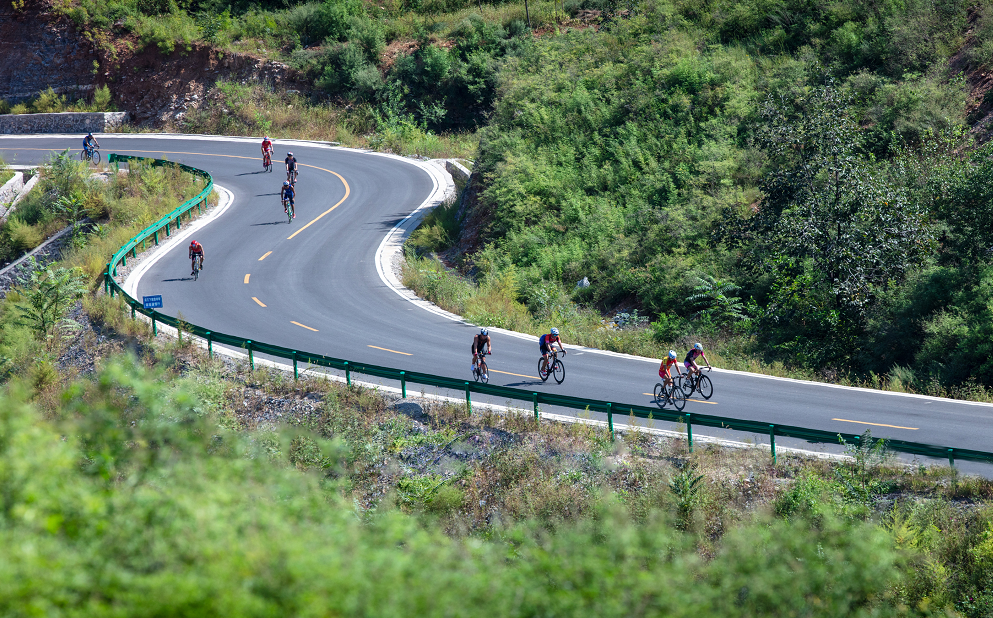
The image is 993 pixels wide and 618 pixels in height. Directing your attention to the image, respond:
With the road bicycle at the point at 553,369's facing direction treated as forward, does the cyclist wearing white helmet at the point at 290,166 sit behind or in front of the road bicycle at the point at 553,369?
behind

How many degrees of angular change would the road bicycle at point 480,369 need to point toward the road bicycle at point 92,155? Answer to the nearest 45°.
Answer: approximately 180°

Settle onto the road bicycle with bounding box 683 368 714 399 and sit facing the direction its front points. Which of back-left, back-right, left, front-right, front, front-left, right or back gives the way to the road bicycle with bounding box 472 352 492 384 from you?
back-right

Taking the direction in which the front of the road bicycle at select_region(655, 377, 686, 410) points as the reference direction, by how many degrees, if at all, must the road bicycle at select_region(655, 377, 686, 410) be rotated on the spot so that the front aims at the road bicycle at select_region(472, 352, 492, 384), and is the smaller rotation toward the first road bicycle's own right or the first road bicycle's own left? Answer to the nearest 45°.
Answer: approximately 135° to the first road bicycle's own right

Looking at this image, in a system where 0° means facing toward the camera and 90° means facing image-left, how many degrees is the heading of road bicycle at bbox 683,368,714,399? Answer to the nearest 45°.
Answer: approximately 315°
